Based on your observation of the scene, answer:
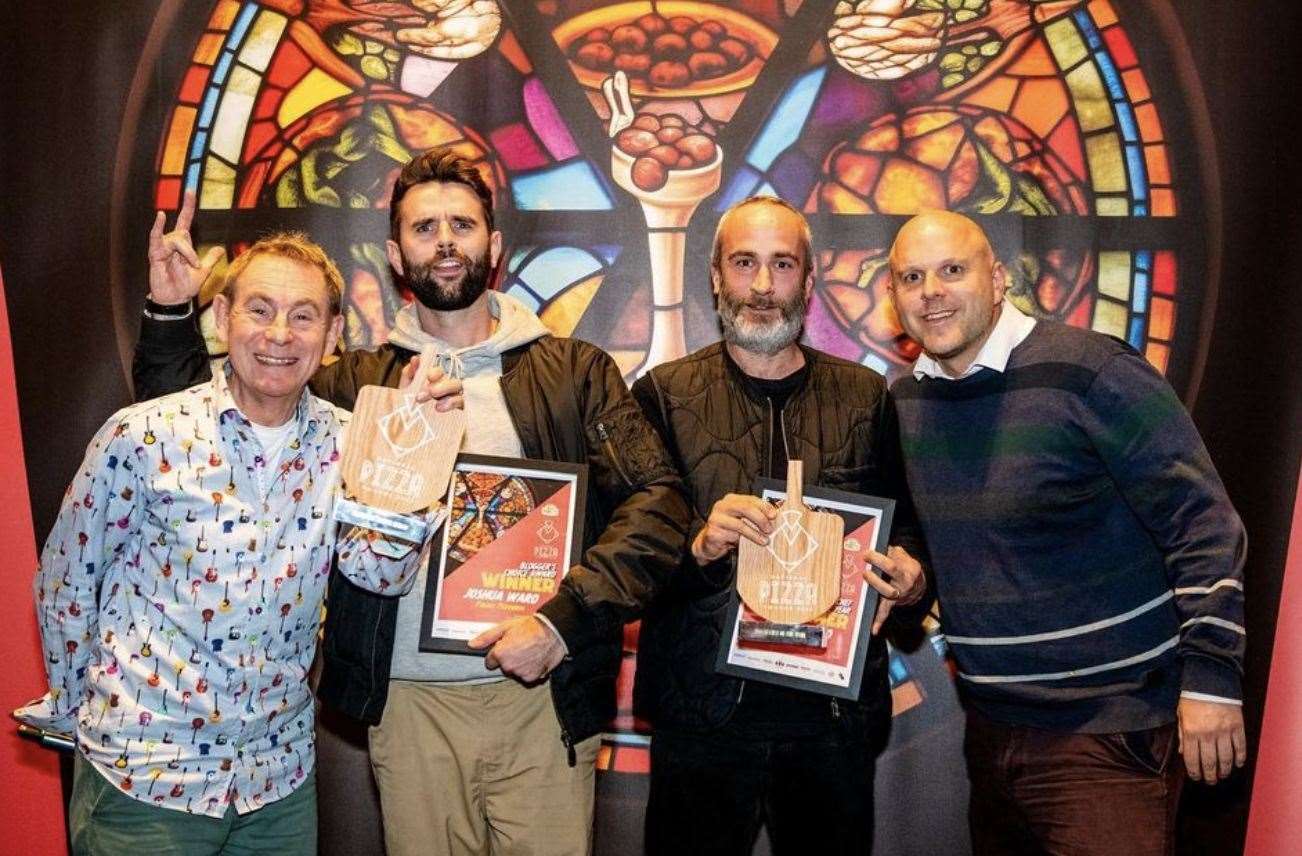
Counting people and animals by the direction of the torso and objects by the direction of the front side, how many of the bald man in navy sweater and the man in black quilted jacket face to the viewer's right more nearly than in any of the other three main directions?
0

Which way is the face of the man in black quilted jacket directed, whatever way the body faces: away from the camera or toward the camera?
toward the camera

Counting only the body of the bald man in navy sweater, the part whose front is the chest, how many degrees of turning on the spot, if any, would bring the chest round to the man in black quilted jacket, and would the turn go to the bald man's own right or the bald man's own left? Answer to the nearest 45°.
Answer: approximately 45° to the bald man's own right

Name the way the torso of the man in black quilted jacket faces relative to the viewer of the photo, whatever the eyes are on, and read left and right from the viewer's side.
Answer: facing the viewer

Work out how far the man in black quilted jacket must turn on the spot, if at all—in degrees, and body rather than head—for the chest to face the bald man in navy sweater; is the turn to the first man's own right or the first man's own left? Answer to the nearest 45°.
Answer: approximately 90° to the first man's own left

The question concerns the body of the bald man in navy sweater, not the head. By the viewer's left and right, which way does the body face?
facing the viewer and to the left of the viewer
